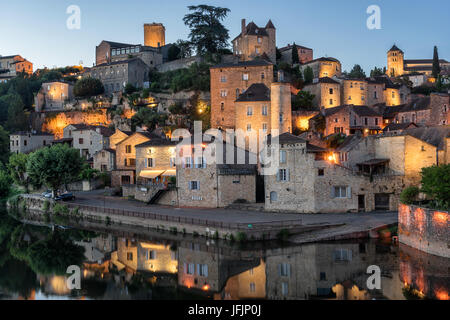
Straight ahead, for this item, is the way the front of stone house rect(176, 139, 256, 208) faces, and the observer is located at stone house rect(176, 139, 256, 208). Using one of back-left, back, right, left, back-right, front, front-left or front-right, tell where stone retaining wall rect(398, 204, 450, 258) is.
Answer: front-left

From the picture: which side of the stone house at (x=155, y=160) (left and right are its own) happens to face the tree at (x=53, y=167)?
right

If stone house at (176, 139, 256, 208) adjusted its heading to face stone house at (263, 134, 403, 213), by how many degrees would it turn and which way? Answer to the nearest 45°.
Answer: approximately 45° to its left

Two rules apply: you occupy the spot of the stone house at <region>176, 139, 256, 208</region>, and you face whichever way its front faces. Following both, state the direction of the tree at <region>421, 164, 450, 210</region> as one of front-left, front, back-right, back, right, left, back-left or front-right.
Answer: front-left

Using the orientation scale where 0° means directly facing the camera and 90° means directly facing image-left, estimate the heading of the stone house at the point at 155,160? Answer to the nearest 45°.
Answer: approximately 0°

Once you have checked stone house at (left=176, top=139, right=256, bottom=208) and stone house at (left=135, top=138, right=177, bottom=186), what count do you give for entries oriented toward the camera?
2

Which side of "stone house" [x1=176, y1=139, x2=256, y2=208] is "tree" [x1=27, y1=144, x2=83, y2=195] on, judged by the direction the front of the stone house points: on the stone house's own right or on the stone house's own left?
on the stone house's own right

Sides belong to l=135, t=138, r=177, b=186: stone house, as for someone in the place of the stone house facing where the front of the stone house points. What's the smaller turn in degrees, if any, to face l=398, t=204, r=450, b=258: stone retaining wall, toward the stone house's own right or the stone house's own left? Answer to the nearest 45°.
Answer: approximately 45° to the stone house's own left

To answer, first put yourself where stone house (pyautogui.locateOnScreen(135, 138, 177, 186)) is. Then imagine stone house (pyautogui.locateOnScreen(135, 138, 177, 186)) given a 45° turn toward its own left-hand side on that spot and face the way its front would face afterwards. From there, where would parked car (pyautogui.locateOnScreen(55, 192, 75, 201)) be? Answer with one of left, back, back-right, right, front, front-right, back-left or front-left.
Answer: back-right

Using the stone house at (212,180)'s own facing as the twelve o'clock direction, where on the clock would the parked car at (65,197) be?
The parked car is roughly at 4 o'clock from the stone house.

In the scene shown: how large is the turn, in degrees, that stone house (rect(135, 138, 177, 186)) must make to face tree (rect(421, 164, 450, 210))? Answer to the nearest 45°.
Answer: approximately 45° to its left

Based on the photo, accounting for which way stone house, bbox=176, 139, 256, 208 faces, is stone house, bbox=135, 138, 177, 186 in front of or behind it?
behind

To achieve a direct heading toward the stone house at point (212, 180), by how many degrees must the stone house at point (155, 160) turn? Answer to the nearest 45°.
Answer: approximately 45° to its left

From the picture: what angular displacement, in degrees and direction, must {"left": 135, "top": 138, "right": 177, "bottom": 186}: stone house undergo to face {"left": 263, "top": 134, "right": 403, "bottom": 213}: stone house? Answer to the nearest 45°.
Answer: approximately 45° to its left
